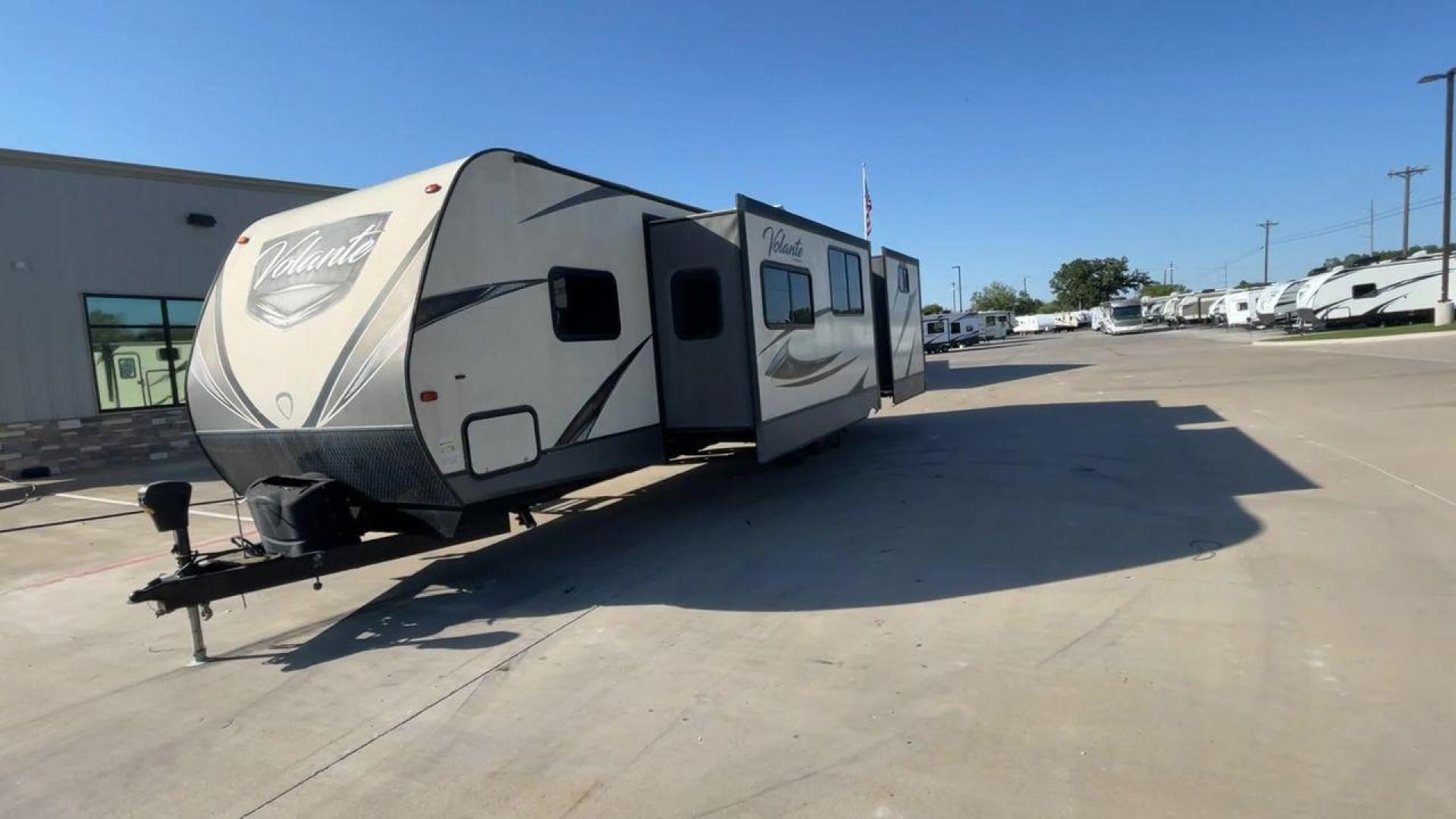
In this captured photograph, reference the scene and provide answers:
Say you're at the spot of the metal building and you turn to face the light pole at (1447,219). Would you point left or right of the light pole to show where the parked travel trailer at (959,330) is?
left

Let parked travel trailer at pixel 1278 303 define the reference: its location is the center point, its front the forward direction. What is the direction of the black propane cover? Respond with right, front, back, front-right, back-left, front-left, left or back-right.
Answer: front-left

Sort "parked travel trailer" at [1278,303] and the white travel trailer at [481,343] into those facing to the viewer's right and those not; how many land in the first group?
0

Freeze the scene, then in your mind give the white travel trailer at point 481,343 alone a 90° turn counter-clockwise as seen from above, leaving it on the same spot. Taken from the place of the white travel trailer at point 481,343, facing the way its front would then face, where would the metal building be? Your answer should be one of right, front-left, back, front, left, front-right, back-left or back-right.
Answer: back

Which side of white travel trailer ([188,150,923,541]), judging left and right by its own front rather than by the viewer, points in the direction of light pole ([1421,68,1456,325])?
back

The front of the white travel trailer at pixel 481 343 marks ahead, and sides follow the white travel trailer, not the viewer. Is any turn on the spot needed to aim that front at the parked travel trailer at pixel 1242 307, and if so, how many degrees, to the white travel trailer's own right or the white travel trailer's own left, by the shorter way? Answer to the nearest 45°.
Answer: approximately 180°

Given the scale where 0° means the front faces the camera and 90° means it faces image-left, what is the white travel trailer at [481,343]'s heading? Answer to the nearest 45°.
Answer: approximately 45°

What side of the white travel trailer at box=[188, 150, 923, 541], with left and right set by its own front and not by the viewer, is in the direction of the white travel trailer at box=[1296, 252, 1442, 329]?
back
